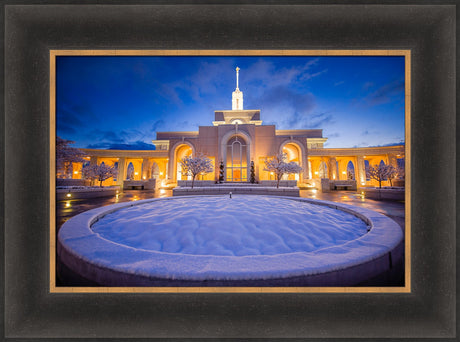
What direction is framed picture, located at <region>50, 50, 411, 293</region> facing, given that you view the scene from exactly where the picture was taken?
facing the viewer
